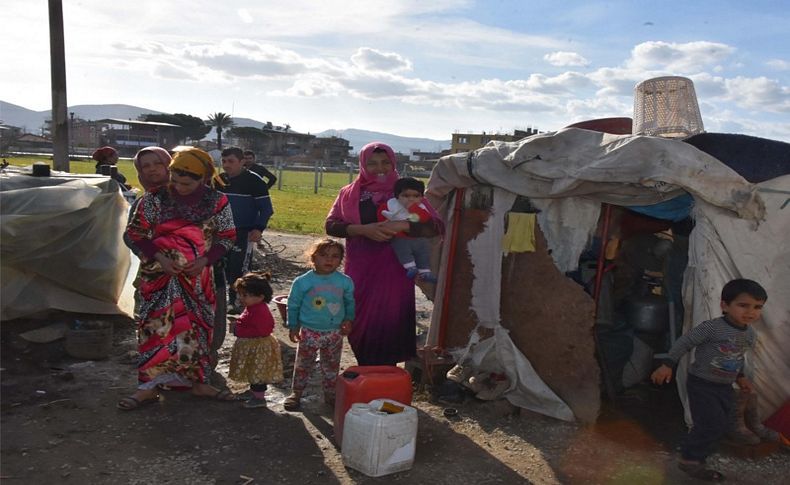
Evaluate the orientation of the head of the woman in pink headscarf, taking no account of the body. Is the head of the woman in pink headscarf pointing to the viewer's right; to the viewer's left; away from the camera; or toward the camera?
toward the camera

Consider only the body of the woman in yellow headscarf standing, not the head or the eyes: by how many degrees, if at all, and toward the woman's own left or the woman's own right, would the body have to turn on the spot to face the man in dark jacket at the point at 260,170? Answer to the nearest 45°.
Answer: approximately 180°

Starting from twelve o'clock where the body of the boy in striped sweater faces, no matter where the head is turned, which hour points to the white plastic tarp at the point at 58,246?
The white plastic tarp is roughly at 4 o'clock from the boy in striped sweater.

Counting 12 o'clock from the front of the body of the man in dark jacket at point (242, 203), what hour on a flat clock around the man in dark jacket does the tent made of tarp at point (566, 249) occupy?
The tent made of tarp is roughly at 9 o'clock from the man in dark jacket.

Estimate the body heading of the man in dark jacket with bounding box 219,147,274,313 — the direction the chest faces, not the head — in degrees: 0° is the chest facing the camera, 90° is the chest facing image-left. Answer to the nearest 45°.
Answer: approximately 45°

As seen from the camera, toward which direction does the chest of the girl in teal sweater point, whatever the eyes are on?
toward the camera

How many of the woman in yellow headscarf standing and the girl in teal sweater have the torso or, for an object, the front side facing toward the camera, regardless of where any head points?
2

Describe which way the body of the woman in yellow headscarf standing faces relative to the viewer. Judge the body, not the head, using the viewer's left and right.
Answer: facing the viewer

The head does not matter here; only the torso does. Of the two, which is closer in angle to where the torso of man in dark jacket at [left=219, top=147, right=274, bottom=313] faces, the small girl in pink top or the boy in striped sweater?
the small girl in pink top

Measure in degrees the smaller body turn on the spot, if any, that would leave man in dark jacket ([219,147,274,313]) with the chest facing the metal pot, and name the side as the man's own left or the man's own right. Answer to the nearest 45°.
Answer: approximately 90° to the man's own left

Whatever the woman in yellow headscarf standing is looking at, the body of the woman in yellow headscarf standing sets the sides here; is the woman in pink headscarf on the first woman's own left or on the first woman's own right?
on the first woman's own left

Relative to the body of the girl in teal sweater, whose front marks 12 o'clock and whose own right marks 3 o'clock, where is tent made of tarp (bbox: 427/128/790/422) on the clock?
The tent made of tarp is roughly at 9 o'clock from the girl in teal sweater.
